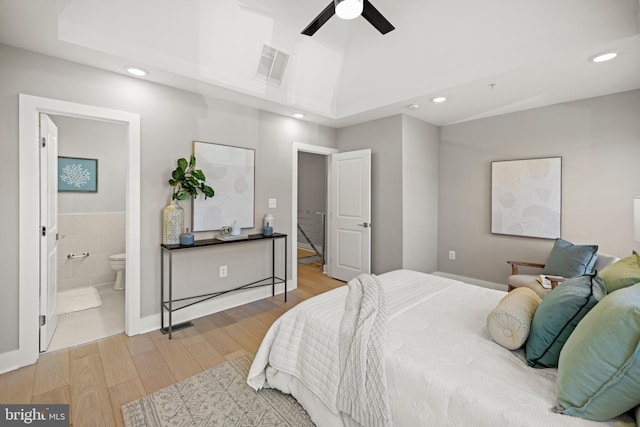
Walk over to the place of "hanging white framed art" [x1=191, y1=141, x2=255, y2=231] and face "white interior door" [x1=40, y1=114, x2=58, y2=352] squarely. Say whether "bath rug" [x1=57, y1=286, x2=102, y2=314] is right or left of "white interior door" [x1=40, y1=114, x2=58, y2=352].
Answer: right

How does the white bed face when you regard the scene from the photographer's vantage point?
facing away from the viewer and to the left of the viewer

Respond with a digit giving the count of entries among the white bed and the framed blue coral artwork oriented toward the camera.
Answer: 1

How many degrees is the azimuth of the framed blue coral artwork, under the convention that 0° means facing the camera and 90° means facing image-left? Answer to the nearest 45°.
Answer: approximately 0°

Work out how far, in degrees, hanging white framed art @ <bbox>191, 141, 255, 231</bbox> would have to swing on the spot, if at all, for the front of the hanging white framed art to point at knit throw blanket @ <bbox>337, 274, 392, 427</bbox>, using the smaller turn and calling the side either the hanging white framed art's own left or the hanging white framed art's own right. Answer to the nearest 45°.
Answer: approximately 45° to the hanging white framed art's own right
